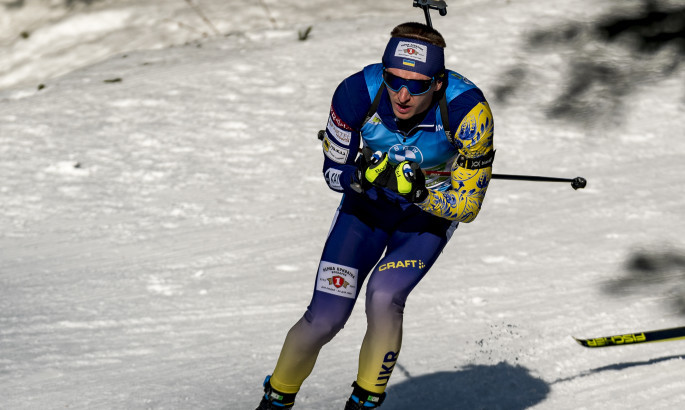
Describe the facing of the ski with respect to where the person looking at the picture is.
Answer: facing to the left of the viewer

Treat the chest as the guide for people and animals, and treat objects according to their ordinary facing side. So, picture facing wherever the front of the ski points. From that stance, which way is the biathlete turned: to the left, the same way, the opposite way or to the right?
to the left

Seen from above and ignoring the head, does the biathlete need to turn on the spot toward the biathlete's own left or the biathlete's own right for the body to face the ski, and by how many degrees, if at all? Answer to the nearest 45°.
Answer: approximately 90° to the biathlete's own left
